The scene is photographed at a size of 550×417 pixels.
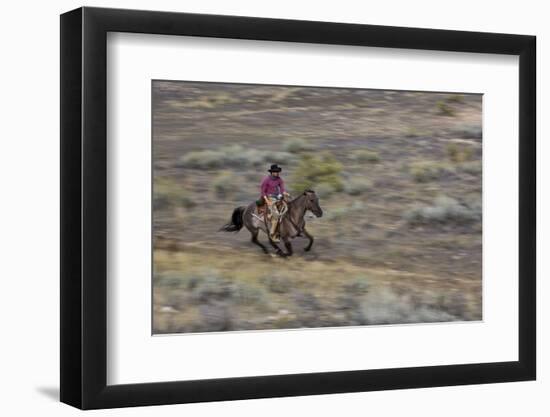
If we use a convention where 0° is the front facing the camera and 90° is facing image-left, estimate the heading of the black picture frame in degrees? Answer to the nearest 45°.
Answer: approximately 315°
